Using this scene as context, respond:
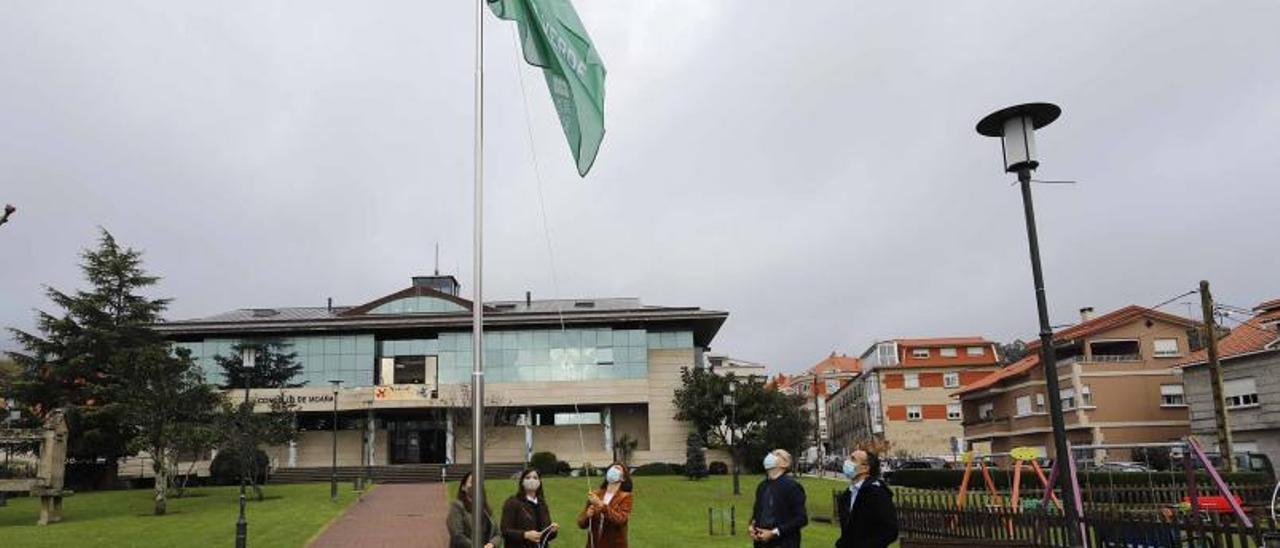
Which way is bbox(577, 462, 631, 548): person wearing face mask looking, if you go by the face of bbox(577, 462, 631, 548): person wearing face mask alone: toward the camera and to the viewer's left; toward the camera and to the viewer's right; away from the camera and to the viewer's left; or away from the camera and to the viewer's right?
toward the camera and to the viewer's left

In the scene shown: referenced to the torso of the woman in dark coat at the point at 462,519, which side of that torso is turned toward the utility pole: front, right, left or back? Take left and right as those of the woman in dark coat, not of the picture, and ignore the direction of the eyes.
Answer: left

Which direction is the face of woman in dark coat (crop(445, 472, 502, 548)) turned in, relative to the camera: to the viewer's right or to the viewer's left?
to the viewer's right

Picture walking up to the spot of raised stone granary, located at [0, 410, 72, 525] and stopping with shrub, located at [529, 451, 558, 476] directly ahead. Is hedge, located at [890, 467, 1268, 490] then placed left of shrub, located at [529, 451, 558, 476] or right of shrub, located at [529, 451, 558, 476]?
right

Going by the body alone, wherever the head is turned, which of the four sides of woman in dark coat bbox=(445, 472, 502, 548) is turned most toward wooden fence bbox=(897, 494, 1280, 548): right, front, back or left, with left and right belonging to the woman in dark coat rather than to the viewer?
left

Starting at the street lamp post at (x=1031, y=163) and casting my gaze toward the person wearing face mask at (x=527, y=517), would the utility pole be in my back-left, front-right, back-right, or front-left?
back-right

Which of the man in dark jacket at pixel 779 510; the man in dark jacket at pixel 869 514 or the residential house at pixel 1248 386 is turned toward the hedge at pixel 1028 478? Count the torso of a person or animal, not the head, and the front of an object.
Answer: the residential house

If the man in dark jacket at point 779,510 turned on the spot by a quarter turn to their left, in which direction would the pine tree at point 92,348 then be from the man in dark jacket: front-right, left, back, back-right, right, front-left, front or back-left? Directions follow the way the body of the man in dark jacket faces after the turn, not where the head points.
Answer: back

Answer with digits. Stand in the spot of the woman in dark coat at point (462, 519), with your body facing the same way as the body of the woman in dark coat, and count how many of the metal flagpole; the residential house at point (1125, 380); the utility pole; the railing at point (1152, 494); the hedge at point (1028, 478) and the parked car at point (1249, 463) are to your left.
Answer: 5

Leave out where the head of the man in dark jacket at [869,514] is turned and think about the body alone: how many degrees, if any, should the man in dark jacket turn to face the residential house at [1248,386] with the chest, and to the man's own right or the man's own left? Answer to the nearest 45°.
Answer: approximately 180°

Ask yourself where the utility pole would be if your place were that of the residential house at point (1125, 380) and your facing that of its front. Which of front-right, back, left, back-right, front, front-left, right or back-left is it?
front-left

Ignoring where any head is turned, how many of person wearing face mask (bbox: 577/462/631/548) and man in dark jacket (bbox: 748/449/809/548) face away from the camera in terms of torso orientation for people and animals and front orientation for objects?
0
